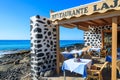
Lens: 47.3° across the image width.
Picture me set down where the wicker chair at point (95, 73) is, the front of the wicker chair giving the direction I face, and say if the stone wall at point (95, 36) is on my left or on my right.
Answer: on my right

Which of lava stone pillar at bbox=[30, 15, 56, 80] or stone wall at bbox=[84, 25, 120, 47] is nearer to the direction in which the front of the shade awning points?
the lava stone pillar

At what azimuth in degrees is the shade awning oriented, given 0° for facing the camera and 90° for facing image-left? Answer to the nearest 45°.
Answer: approximately 45°

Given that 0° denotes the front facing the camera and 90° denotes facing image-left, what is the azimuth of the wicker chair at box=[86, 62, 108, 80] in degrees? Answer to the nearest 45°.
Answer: approximately 90°
